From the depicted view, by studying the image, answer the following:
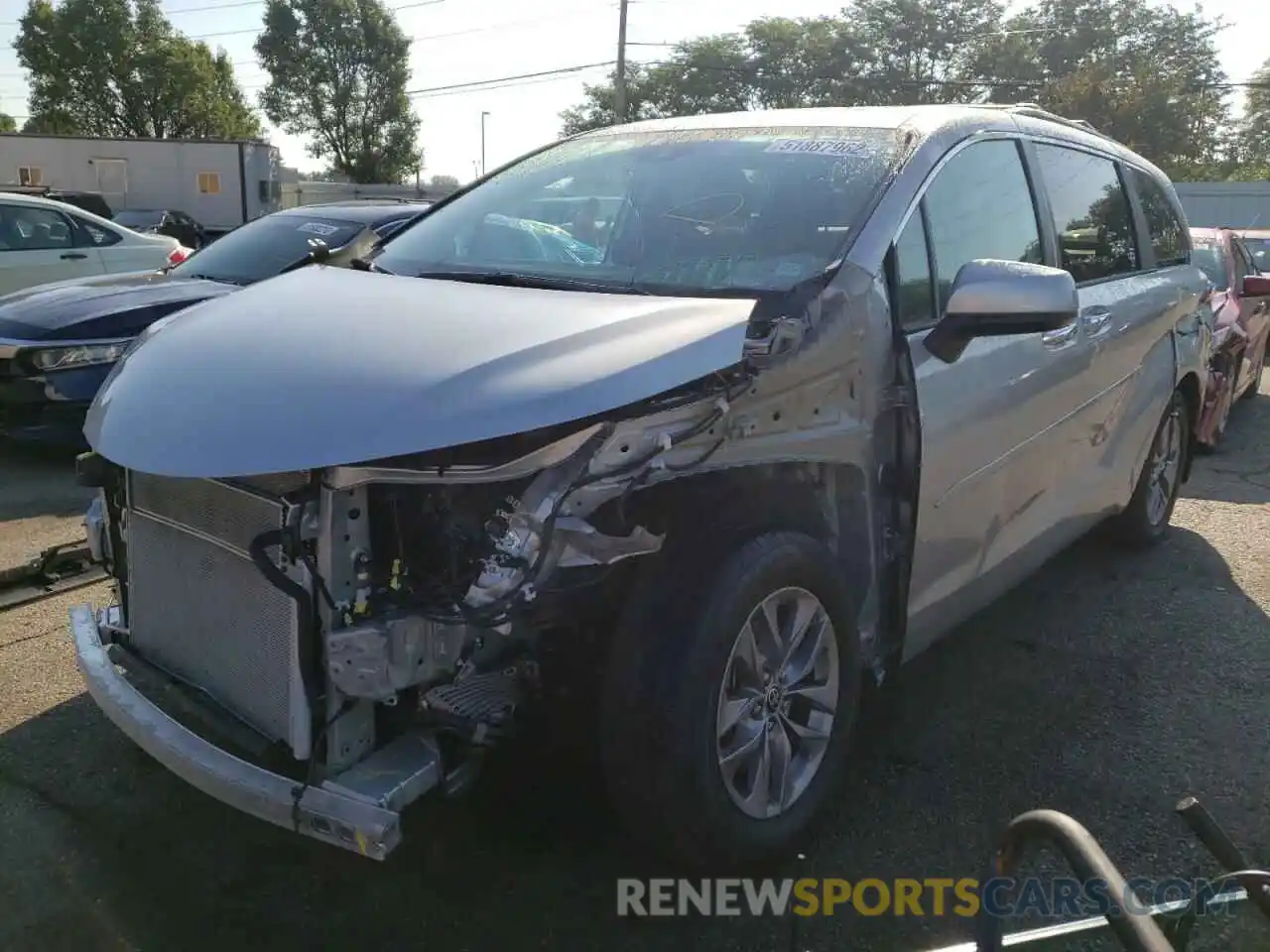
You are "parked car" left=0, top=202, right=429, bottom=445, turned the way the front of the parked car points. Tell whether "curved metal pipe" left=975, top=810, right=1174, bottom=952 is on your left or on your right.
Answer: on your left

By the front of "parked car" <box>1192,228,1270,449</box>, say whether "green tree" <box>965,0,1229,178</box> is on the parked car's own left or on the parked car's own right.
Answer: on the parked car's own right

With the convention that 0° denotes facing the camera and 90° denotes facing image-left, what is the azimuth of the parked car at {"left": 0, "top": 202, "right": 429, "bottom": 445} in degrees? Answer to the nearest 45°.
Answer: approximately 45°

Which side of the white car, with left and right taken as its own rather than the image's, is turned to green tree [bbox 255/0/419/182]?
right

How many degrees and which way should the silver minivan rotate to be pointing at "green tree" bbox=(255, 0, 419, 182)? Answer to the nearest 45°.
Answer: approximately 135° to its right

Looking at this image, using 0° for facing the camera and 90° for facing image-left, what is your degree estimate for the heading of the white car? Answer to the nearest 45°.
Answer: approximately 90°

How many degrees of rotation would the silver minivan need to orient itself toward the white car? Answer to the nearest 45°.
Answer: approximately 90° to its right
